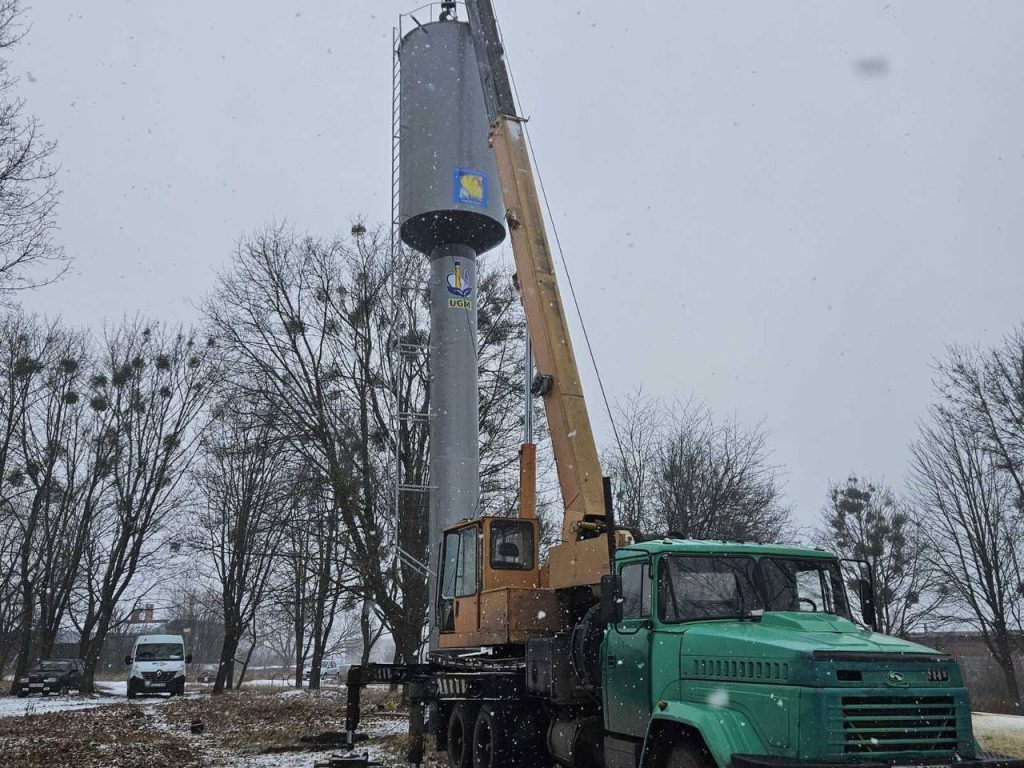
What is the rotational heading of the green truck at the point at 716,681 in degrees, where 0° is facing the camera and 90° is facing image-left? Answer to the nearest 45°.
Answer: approximately 315°

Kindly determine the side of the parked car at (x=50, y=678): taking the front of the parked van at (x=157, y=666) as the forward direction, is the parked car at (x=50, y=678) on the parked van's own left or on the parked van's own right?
on the parked van's own right

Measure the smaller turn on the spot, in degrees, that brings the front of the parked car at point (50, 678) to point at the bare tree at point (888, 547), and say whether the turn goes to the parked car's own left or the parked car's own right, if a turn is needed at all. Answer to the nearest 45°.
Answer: approximately 90° to the parked car's own left

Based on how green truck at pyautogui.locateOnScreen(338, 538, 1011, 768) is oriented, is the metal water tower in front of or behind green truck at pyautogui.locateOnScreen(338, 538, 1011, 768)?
behind

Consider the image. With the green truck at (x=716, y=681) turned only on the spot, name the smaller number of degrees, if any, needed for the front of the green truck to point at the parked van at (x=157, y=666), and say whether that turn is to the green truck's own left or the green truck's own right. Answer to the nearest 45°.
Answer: approximately 180°

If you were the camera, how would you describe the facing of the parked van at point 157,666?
facing the viewer

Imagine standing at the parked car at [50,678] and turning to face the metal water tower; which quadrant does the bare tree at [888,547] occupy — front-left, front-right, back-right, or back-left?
front-left

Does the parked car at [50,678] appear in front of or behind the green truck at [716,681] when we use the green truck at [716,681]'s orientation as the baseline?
behind

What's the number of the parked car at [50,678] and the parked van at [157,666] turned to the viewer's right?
0

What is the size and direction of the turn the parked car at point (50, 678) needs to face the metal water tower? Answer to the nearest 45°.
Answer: approximately 45° to its left

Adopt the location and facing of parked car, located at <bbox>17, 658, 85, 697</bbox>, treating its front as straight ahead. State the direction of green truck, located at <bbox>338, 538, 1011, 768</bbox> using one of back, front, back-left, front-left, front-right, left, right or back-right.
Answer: front-left

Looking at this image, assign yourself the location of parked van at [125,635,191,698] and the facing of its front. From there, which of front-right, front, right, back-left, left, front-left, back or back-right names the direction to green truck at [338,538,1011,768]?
front
